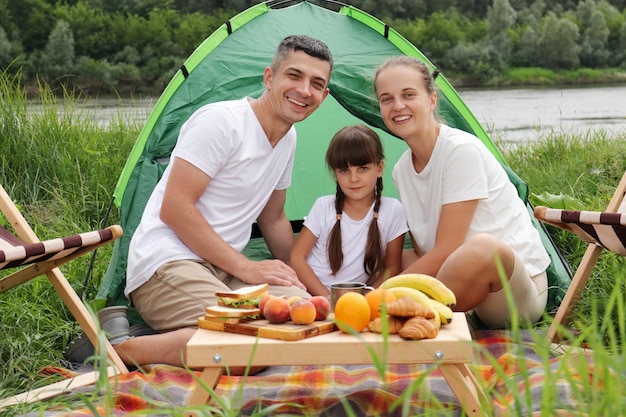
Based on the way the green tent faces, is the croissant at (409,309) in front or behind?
in front

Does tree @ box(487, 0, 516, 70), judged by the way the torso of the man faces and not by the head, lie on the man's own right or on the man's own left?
on the man's own left

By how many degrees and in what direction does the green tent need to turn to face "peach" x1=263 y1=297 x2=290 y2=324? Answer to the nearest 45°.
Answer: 0° — it already faces it

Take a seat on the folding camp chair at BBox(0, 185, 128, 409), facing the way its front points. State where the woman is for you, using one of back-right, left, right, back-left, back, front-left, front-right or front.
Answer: front-left

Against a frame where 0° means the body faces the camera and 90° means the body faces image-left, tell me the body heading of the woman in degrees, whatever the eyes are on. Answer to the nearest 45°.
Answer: approximately 45°

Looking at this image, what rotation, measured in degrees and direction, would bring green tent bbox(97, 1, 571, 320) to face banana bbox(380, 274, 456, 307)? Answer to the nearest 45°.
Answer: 0° — it already faces it

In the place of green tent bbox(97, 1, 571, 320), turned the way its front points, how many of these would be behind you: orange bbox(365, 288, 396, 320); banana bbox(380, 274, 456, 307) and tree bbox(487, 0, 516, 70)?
1

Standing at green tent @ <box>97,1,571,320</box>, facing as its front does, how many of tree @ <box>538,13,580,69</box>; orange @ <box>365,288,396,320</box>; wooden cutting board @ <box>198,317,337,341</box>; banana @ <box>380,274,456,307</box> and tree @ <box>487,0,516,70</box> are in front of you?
3

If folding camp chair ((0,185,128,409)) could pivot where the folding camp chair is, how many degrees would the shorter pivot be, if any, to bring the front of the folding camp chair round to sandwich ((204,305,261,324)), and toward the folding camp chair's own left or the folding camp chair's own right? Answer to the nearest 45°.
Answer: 0° — it already faces it

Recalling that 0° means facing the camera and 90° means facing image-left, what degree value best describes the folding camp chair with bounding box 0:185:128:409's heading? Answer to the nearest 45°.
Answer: approximately 315°

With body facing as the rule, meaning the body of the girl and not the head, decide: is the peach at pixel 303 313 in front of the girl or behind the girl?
in front

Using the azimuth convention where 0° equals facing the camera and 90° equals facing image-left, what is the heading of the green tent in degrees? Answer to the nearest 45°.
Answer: approximately 0°
